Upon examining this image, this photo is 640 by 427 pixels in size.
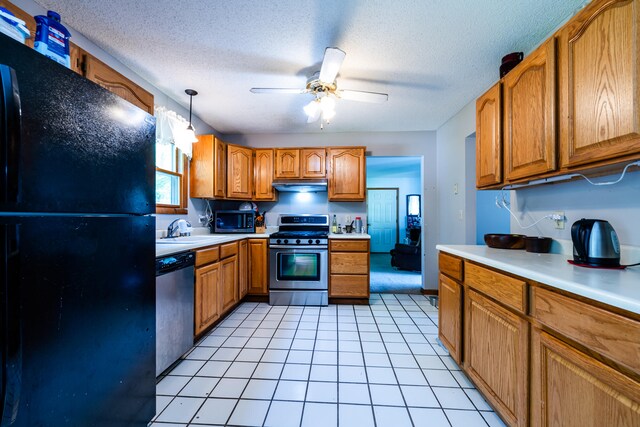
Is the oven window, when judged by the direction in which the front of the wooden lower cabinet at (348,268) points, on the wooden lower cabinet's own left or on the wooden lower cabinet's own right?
on the wooden lower cabinet's own right

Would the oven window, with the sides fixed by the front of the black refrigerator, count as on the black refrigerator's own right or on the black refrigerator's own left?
on the black refrigerator's own left

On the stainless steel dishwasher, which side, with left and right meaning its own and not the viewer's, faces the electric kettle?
front

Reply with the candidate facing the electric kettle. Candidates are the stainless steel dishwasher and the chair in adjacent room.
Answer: the stainless steel dishwasher

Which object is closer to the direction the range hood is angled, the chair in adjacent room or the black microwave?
the black microwave

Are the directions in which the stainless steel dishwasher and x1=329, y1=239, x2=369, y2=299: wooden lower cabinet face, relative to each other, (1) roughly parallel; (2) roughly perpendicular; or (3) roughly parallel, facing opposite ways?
roughly perpendicular
